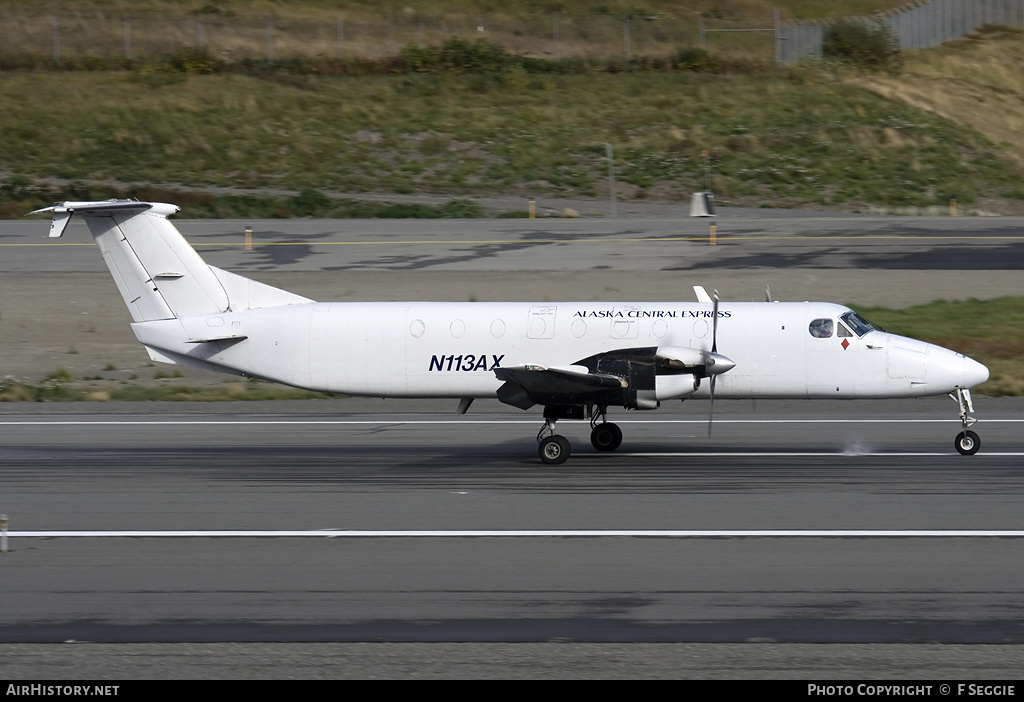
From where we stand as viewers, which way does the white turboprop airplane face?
facing to the right of the viewer
